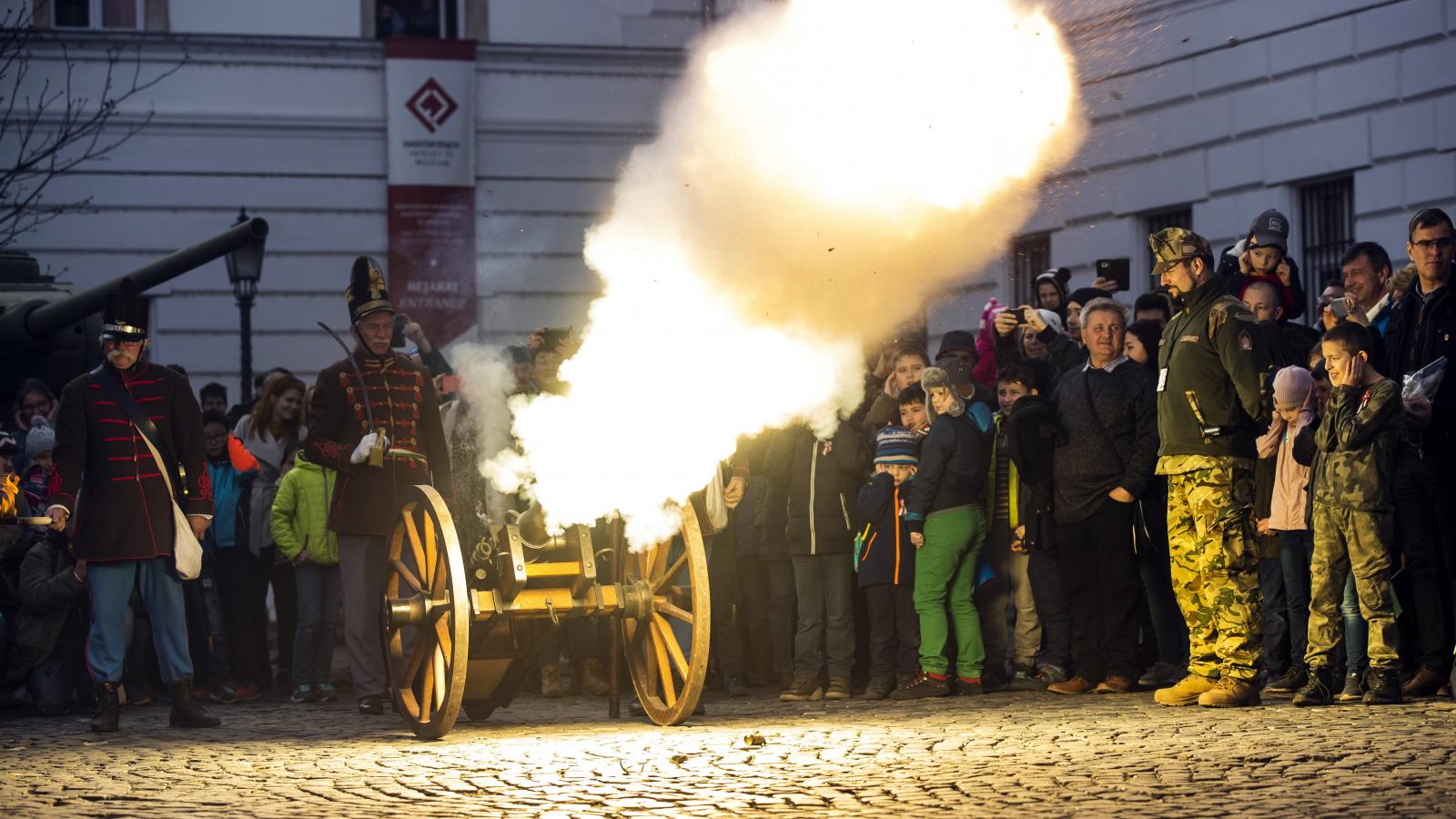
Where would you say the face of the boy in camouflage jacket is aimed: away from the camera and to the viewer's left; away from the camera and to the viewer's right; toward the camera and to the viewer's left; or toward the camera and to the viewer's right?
toward the camera and to the viewer's left

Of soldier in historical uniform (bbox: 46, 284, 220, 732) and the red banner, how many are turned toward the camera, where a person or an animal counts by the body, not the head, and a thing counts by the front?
2

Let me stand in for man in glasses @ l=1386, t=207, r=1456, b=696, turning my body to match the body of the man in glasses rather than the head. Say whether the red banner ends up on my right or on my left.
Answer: on my right

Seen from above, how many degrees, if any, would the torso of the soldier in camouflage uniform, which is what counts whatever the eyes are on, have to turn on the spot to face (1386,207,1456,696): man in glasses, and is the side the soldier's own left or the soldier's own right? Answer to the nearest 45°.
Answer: approximately 135° to the soldier's own left

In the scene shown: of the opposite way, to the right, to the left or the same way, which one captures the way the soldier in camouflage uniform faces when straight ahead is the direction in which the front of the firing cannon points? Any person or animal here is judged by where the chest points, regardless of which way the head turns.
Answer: to the right

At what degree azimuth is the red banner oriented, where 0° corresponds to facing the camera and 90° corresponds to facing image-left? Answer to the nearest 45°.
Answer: approximately 0°

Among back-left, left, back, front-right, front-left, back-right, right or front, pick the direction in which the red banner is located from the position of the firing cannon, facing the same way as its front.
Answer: back-left

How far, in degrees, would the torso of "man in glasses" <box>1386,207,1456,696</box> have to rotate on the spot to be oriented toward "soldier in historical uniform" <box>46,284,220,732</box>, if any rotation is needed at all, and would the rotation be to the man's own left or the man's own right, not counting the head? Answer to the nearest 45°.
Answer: approximately 45° to the man's own right

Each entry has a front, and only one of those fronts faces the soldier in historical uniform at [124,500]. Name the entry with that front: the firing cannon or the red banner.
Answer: the red banner

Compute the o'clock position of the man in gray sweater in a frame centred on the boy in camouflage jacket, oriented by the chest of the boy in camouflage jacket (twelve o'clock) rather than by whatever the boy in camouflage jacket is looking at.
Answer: The man in gray sweater is roughly at 3 o'clock from the boy in camouflage jacket.
